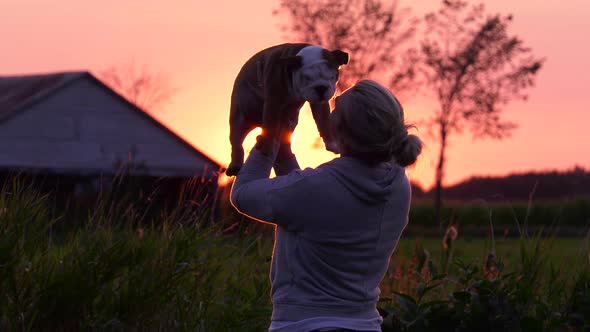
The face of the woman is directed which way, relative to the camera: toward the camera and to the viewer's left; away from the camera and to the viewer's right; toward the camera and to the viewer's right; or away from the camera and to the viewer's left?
away from the camera and to the viewer's left

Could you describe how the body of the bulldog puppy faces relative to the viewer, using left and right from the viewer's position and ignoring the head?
facing the viewer and to the right of the viewer

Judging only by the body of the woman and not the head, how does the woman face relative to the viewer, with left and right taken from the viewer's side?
facing away from the viewer and to the left of the viewer
